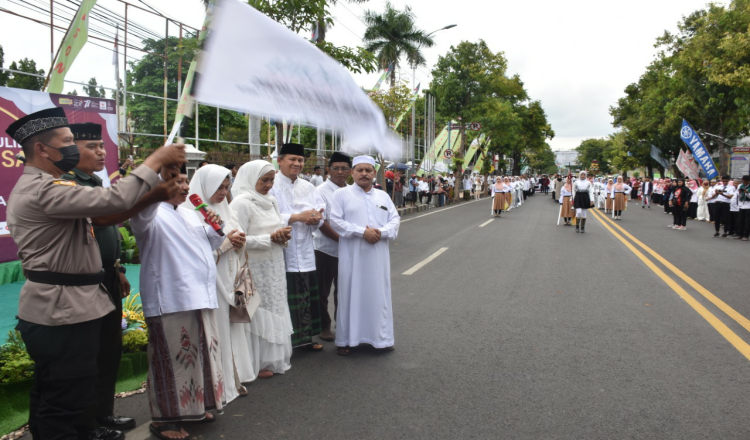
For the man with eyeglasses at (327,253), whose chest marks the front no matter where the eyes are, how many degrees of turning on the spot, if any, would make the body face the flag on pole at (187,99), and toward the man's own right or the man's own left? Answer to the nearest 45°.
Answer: approximately 45° to the man's own right

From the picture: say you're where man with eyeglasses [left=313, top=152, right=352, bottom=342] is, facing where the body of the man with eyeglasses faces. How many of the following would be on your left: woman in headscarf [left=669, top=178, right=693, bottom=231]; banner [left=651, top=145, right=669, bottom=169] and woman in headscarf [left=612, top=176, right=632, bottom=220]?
3

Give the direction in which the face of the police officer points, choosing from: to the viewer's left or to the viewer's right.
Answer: to the viewer's right

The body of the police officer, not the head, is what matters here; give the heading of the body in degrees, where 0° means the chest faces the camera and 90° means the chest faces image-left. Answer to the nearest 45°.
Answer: approximately 270°

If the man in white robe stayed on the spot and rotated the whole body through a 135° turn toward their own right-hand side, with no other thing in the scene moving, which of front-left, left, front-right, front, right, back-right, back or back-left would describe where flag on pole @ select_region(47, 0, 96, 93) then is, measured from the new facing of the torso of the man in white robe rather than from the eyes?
front
